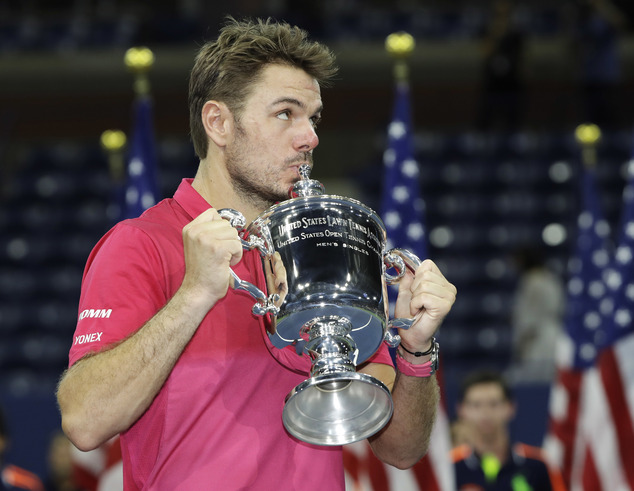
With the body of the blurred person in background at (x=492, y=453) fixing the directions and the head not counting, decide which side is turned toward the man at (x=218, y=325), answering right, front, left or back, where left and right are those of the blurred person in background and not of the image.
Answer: front

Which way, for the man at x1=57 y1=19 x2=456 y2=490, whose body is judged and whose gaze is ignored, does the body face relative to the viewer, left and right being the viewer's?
facing the viewer and to the right of the viewer

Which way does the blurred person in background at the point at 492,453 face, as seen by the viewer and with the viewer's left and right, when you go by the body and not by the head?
facing the viewer

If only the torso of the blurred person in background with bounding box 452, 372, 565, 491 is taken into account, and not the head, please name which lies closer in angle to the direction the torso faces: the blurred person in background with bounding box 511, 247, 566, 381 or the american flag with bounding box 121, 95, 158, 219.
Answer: the american flag

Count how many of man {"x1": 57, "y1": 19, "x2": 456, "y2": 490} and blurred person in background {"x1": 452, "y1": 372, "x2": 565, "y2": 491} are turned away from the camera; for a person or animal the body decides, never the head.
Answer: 0

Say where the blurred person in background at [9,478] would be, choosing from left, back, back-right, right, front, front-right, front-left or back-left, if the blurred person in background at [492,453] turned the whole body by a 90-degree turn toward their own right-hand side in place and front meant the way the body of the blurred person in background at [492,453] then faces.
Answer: front
